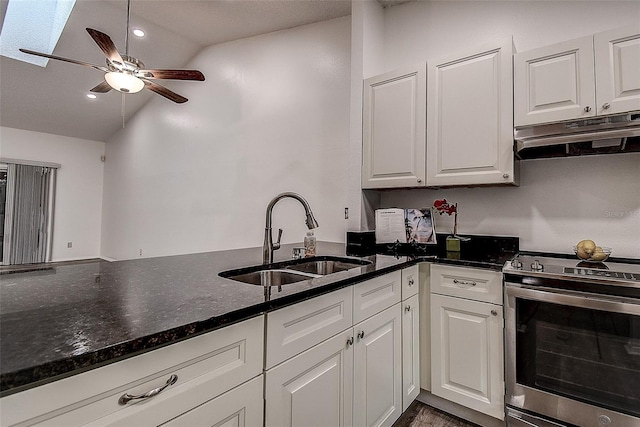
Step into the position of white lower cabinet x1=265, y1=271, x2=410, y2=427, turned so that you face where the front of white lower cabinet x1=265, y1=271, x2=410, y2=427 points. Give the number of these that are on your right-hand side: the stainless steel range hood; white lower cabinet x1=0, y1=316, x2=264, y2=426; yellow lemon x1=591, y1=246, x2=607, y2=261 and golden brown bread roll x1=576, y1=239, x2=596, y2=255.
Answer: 1

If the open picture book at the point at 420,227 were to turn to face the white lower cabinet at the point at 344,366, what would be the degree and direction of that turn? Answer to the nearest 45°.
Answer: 0° — it already faces it

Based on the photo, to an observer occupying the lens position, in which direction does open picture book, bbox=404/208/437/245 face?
facing the viewer

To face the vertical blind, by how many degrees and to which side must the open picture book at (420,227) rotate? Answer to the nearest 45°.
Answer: approximately 90° to its right

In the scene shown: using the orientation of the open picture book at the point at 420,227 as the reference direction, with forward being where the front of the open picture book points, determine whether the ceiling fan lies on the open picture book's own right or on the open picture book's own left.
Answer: on the open picture book's own right

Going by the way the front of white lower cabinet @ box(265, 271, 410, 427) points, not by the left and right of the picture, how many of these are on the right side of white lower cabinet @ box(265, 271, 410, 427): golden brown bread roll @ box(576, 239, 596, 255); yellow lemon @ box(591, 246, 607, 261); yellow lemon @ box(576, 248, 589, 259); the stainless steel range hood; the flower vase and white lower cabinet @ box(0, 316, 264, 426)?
1

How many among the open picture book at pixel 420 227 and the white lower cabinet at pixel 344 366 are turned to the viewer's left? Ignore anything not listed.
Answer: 0

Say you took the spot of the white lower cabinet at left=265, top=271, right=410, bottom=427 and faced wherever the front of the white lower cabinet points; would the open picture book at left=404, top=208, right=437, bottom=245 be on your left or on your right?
on your left

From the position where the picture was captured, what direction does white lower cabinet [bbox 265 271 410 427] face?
facing the viewer and to the right of the viewer

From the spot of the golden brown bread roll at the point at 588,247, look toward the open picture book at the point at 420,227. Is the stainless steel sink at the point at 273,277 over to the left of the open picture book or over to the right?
left

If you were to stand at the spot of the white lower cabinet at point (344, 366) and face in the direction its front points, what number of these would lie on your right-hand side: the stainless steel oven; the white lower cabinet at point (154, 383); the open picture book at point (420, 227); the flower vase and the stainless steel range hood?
1

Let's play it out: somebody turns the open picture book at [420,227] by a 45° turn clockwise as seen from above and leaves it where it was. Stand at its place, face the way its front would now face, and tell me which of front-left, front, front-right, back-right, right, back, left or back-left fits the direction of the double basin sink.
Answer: front
